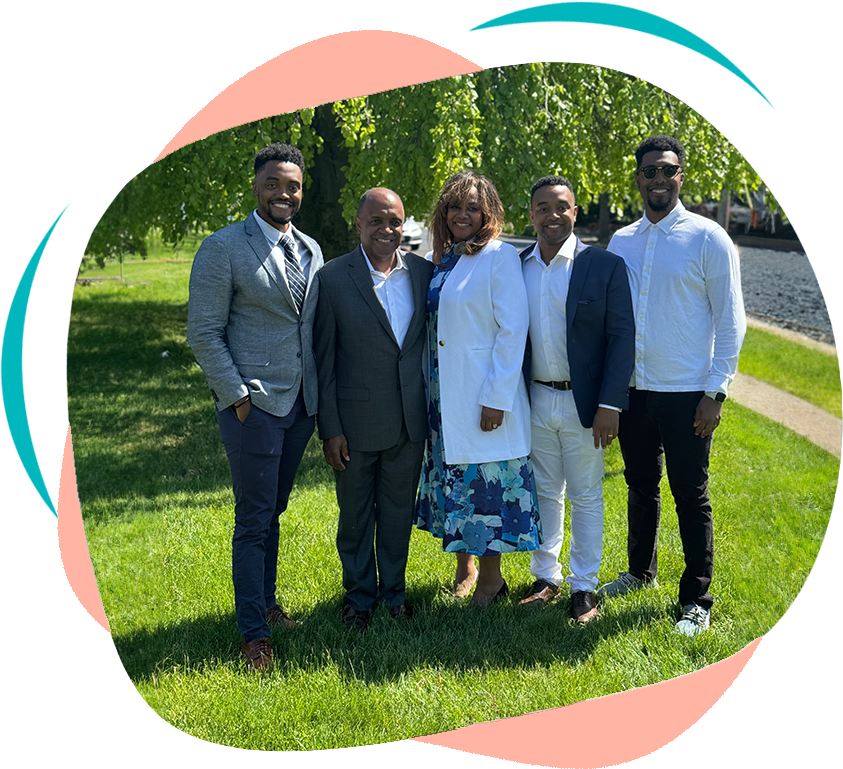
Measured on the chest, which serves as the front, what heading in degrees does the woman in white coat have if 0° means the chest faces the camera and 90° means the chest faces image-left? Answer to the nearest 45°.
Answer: approximately 45°

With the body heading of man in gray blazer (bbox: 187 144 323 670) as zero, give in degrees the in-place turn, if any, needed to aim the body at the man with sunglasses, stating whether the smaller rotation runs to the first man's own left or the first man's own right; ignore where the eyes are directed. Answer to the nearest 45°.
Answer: approximately 45° to the first man's own left

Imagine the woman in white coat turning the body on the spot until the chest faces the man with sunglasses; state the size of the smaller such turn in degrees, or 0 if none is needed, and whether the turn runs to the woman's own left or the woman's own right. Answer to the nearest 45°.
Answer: approximately 135° to the woman's own left

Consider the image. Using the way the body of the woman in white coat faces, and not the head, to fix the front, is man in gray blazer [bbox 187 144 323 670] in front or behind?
in front

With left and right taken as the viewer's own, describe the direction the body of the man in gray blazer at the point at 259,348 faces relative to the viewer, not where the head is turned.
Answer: facing the viewer and to the right of the viewer

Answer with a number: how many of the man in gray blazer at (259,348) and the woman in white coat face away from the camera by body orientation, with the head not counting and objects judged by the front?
0
